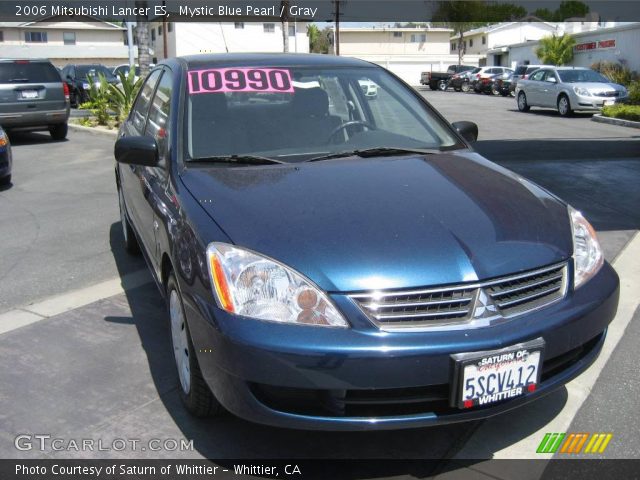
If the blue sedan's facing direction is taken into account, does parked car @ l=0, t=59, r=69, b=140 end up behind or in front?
behind

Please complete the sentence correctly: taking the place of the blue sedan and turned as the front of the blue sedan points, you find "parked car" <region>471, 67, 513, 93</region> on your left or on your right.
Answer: on your left

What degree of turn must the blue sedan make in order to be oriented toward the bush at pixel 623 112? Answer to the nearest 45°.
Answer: approximately 135° to its left

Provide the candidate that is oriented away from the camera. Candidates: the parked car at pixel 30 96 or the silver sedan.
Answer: the parked car

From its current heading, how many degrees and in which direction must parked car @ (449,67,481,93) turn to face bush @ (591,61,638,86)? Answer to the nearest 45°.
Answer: approximately 90° to its left

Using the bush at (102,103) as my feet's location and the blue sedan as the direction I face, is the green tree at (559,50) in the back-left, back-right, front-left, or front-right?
back-left

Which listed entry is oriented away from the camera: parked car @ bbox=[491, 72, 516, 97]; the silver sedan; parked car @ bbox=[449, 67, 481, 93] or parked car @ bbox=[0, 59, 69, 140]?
parked car @ bbox=[0, 59, 69, 140]

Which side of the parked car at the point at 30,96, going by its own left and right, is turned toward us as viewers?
back

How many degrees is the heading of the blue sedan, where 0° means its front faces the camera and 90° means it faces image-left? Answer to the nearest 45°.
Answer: approximately 315°

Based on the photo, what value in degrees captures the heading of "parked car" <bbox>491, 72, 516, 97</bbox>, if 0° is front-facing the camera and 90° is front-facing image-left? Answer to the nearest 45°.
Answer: approximately 315°

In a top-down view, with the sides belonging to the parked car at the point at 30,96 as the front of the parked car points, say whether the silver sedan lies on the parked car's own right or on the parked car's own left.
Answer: on the parked car's own right

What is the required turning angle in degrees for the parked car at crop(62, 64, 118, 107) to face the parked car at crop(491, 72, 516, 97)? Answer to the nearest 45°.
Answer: approximately 90° to its left
